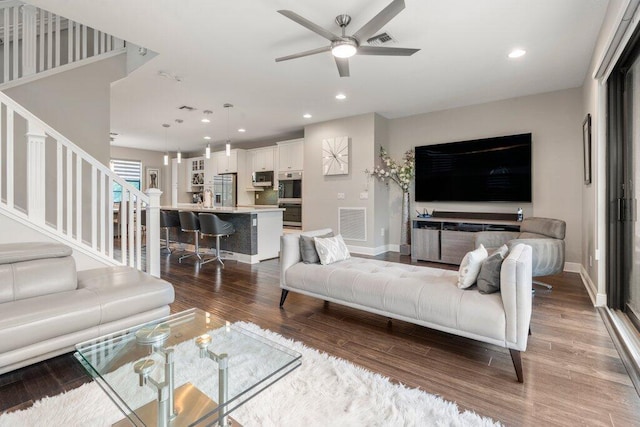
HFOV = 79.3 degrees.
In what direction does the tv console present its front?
toward the camera

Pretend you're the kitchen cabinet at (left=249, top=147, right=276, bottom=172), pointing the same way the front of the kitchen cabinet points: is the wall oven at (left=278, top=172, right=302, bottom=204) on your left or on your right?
on your left

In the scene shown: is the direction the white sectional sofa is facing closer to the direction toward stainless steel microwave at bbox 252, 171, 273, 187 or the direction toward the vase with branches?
the vase with branches

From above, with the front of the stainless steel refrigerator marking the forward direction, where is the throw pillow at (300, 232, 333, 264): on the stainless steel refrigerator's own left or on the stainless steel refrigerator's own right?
on the stainless steel refrigerator's own left

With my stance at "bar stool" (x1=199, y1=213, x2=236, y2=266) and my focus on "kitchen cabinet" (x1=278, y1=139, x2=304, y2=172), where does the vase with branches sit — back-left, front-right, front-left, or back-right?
front-right

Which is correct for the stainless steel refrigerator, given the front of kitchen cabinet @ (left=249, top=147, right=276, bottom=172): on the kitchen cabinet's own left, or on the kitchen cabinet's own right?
on the kitchen cabinet's own right

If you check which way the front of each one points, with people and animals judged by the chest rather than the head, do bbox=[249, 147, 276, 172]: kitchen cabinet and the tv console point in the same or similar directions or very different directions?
same or similar directions

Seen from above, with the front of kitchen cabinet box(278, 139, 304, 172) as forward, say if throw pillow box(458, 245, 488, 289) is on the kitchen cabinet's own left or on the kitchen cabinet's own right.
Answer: on the kitchen cabinet's own left

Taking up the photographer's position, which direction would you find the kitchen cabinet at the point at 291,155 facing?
facing the viewer and to the left of the viewer

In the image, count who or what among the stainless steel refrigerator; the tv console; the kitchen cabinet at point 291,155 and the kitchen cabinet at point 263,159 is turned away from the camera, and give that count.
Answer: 0

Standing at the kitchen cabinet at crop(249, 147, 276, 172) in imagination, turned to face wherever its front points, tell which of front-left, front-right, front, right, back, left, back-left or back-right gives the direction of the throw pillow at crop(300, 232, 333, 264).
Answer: front-left

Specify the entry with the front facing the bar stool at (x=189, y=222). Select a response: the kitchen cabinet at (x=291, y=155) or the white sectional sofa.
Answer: the kitchen cabinet

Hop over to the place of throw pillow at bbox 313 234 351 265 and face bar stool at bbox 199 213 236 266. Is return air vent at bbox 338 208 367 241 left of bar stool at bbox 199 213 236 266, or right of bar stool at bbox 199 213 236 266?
right

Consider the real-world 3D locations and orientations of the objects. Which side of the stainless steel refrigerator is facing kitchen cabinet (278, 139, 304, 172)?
left

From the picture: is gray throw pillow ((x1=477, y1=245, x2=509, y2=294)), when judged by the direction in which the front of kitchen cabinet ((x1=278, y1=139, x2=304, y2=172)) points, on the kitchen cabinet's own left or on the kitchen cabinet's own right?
on the kitchen cabinet's own left

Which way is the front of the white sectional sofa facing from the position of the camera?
facing the viewer and to the right of the viewer
